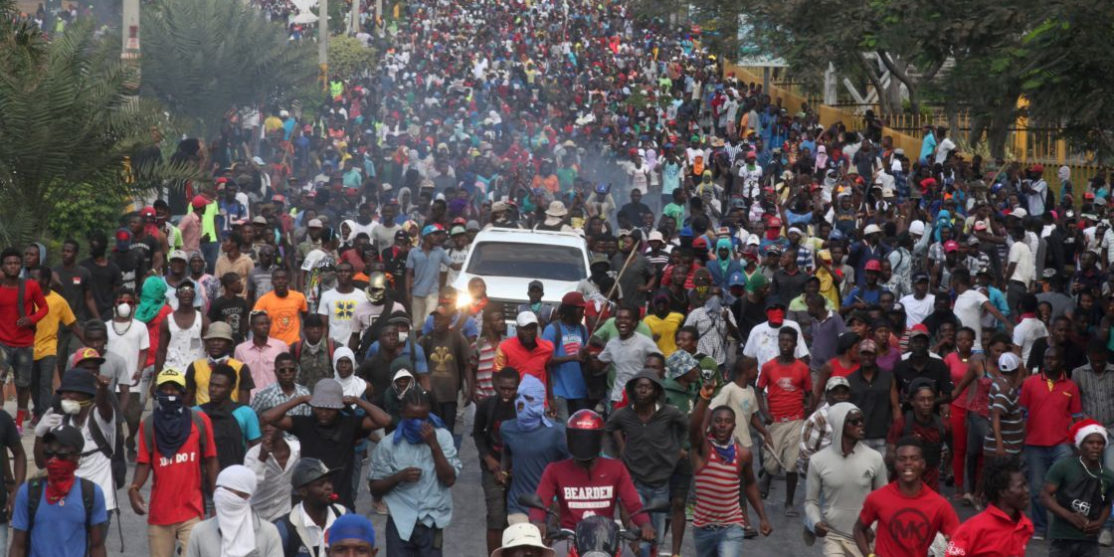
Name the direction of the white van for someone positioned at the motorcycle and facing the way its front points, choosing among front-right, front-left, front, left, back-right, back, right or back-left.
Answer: back

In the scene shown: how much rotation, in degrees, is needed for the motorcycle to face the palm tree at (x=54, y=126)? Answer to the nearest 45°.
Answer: approximately 135° to its right

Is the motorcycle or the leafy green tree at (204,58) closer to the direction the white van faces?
the motorcycle

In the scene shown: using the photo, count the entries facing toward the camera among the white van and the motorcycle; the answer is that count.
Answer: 2

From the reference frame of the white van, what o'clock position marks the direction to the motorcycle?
The motorcycle is roughly at 12 o'clock from the white van.
